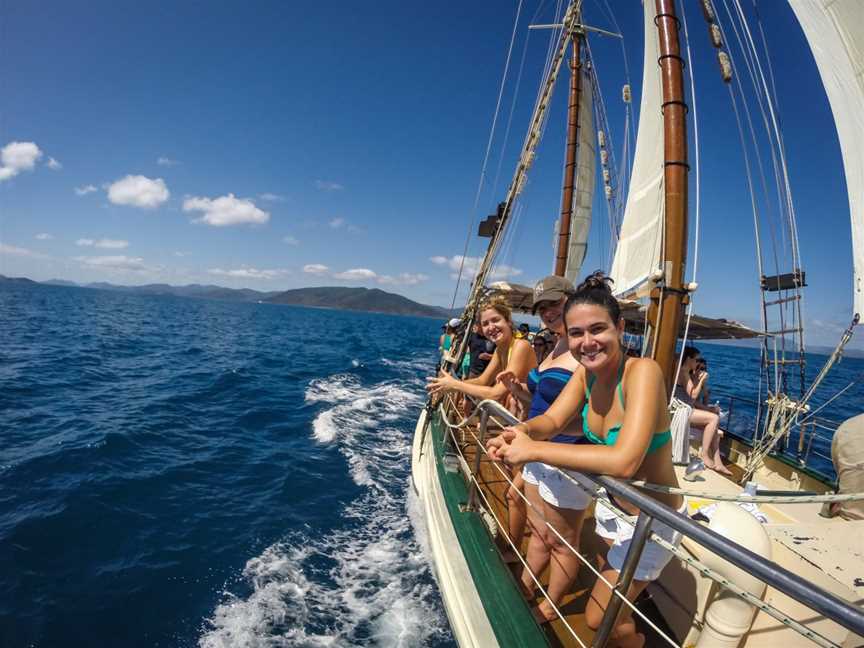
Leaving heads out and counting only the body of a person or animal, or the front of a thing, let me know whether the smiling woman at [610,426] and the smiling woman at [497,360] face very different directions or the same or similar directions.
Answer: same or similar directions

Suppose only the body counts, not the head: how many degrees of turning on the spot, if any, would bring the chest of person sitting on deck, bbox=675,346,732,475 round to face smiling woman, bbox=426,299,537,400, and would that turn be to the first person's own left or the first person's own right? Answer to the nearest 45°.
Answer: approximately 90° to the first person's own right

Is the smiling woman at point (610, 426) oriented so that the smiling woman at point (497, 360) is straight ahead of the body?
no

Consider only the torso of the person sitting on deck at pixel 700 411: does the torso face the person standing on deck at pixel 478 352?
no

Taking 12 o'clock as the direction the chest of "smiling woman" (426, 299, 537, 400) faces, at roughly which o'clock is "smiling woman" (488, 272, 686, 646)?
"smiling woman" (488, 272, 686, 646) is roughly at 10 o'clock from "smiling woman" (426, 299, 537, 400).

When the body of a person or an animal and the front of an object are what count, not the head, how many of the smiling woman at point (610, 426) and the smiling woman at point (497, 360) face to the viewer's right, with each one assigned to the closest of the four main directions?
0

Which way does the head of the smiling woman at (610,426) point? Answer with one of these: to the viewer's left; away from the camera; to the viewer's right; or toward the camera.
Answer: toward the camera

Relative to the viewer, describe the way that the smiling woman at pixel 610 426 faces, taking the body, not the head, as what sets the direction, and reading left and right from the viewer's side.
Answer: facing the viewer and to the left of the viewer

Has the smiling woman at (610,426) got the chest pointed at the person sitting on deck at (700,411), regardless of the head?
no

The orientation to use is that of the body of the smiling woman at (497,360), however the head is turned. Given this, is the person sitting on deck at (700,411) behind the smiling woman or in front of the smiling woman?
behind

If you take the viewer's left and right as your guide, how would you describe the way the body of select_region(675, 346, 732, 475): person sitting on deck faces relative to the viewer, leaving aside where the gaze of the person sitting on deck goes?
facing to the right of the viewer

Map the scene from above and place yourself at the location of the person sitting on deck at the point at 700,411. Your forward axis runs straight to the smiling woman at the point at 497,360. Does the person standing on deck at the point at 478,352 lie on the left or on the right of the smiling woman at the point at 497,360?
right
